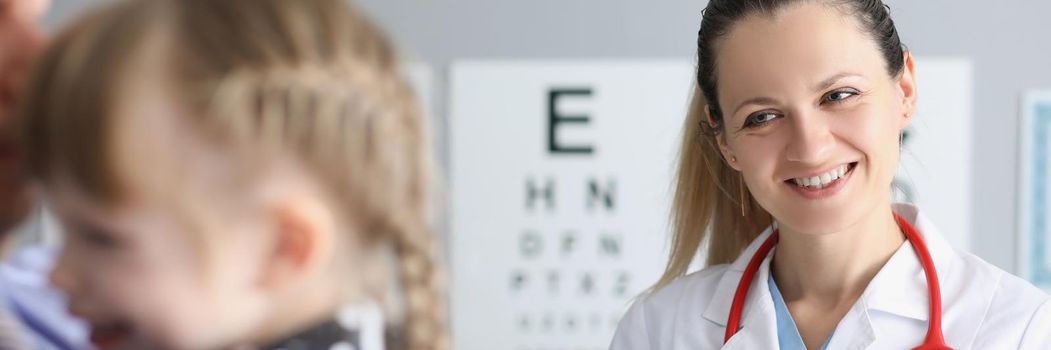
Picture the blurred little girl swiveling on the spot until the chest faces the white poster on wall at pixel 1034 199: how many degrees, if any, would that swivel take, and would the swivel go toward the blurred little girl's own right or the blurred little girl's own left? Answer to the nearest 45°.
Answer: approximately 135° to the blurred little girl's own right

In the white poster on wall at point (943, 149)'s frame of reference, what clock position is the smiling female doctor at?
The smiling female doctor is roughly at 12 o'clock from the white poster on wall.

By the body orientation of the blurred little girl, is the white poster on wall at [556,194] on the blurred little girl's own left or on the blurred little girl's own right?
on the blurred little girl's own right

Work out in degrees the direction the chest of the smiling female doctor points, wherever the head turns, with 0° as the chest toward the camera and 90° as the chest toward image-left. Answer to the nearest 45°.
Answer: approximately 0°

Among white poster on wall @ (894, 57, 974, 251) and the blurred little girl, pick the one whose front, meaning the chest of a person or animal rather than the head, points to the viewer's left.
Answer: the blurred little girl

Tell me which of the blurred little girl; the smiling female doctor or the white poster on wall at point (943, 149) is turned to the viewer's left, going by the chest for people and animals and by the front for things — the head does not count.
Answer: the blurred little girl

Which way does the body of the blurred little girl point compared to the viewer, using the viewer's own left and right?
facing to the left of the viewer

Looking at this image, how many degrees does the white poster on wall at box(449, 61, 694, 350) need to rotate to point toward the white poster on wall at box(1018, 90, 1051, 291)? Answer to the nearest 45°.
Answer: approximately 90° to its left
